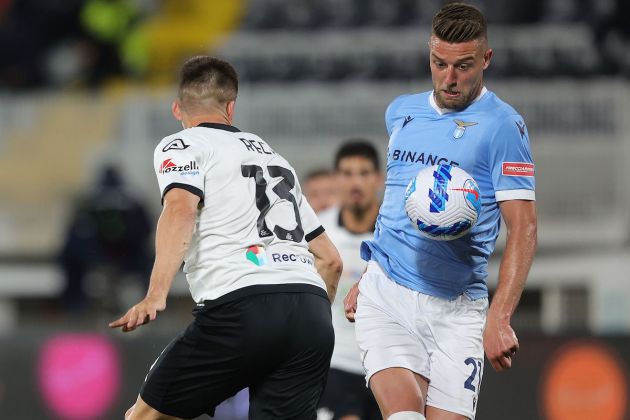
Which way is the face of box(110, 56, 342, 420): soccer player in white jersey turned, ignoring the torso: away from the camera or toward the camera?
away from the camera

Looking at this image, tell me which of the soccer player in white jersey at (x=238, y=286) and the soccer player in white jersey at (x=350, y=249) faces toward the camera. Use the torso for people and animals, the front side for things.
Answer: the soccer player in white jersey at (x=350, y=249)

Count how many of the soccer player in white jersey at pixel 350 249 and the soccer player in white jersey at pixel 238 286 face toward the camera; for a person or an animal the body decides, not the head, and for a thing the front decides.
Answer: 1

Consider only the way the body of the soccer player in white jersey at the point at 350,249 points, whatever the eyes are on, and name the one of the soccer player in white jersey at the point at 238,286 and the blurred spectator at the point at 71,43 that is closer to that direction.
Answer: the soccer player in white jersey

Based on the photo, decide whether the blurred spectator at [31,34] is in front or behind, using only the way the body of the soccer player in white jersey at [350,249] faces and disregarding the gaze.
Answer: behind

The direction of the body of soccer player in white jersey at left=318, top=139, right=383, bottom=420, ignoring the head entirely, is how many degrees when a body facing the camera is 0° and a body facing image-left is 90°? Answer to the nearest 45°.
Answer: approximately 0°

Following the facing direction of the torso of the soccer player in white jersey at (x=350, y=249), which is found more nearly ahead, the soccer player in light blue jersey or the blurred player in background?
the soccer player in light blue jersey

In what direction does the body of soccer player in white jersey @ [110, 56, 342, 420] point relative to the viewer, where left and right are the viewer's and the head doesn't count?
facing away from the viewer and to the left of the viewer
